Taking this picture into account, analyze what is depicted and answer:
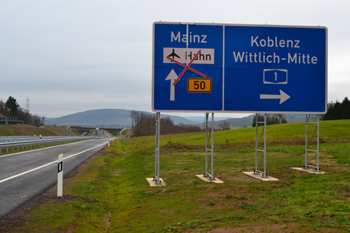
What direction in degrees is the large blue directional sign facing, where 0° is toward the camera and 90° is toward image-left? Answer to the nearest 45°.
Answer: approximately 0°
